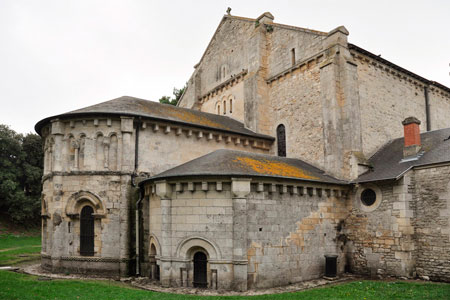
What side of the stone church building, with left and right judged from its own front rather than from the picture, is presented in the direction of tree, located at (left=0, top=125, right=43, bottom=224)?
left

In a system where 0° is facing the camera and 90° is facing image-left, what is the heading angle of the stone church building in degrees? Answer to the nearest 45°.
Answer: approximately 225°
